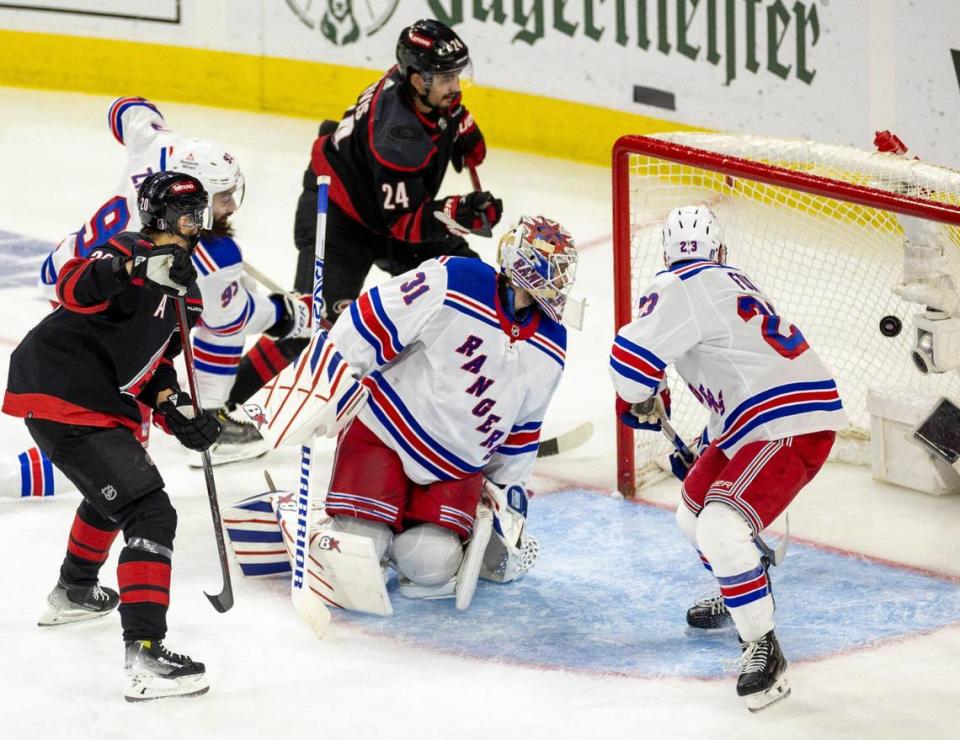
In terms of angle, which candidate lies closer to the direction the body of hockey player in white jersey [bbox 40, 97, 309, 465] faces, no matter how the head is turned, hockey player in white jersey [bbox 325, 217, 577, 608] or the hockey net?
the hockey net

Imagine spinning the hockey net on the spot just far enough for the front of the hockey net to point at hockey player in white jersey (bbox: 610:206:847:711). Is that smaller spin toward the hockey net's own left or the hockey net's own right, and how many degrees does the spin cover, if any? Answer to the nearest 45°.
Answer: approximately 45° to the hockey net's own left

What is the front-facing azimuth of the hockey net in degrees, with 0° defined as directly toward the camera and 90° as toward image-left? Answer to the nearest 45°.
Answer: approximately 45°

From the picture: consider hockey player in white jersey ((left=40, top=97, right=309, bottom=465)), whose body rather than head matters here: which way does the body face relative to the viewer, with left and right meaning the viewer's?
facing to the right of the viewer

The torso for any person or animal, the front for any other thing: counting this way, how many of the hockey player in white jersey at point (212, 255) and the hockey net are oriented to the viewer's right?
1

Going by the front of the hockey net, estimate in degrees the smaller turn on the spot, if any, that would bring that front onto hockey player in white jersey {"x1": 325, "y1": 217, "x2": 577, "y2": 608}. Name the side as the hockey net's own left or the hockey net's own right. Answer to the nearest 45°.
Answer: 0° — it already faces them

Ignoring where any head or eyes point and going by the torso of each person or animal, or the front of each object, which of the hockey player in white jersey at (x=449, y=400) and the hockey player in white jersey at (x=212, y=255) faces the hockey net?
the hockey player in white jersey at (x=212, y=255)

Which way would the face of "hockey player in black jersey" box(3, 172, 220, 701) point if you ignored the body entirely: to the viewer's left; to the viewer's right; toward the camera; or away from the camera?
to the viewer's right

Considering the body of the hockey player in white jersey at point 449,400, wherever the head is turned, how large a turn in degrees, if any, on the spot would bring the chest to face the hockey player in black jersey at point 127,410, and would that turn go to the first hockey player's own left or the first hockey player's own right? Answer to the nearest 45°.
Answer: approximately 90° to the first hockey player's own right

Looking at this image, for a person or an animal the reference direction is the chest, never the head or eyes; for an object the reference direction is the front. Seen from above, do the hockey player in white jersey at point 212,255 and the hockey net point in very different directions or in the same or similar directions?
very different directions

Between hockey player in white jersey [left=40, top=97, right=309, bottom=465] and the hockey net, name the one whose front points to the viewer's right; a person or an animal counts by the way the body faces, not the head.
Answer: the hockey player in white jersey
